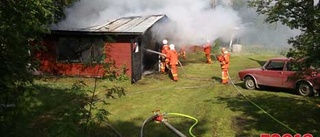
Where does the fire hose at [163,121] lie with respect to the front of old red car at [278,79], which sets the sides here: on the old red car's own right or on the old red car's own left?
on the old red car's own left

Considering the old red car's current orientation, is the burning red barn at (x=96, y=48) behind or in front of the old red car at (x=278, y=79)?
in front

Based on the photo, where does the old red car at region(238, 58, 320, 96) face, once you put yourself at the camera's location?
facing to the left of the viewer

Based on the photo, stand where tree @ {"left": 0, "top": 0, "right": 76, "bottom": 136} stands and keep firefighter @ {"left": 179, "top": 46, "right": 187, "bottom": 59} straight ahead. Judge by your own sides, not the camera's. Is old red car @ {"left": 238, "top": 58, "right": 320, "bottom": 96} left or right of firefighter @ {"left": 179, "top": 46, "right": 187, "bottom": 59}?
right
